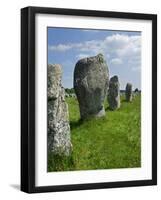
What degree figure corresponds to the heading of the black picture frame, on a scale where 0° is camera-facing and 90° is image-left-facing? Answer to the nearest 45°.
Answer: approximately 315°
